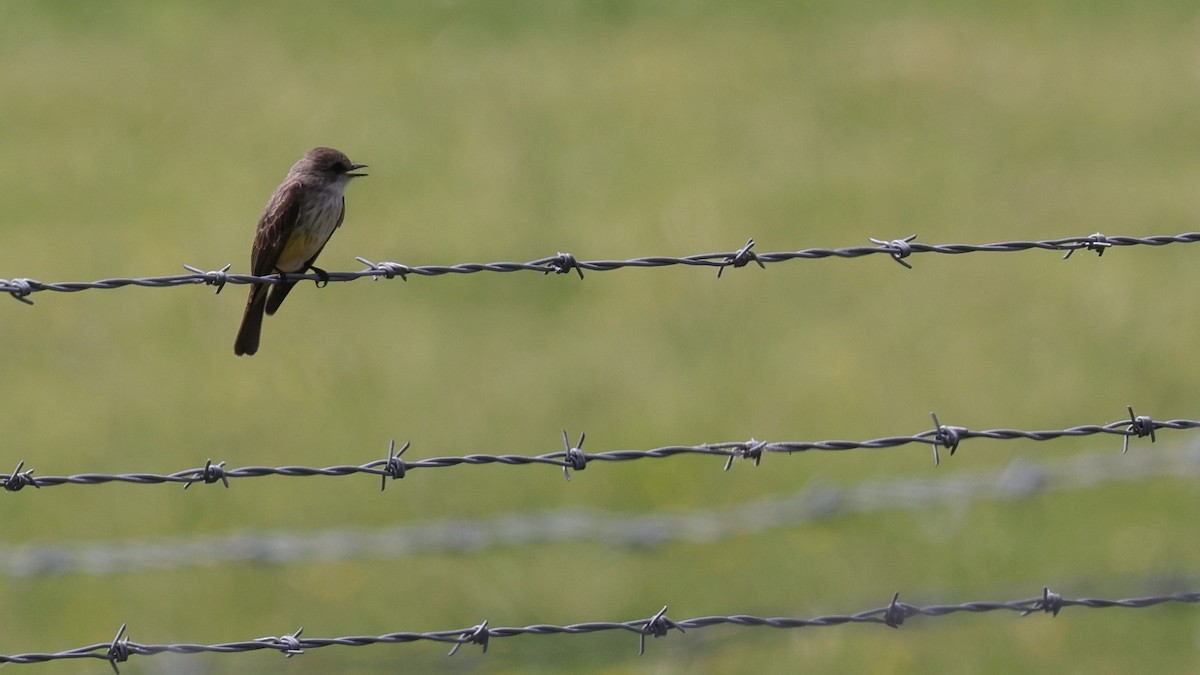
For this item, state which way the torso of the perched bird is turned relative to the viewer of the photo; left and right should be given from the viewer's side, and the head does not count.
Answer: facing the viewer and to the right of the viewer

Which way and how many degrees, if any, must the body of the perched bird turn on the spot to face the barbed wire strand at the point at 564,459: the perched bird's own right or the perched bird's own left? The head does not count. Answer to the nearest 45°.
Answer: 0° — it already faces it

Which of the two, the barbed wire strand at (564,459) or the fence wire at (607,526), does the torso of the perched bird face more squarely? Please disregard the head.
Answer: the barbed wire strand
